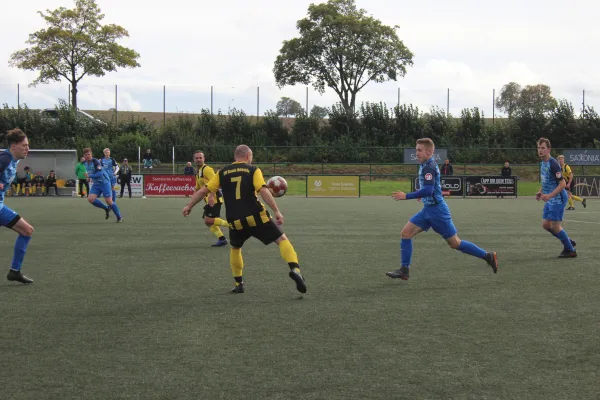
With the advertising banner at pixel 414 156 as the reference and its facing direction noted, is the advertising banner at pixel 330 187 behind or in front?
in front

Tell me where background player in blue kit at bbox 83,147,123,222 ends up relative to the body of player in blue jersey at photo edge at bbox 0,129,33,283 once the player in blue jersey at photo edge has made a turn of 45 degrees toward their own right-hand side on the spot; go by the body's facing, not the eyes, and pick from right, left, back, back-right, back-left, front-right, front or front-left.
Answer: back-left

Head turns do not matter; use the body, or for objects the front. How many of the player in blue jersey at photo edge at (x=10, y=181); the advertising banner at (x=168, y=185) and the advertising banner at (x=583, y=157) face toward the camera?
2

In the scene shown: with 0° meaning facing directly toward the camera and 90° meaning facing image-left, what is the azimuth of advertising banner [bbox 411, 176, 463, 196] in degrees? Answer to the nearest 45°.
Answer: approximately 0°

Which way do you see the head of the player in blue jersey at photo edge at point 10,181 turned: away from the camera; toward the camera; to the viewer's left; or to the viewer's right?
to the viewer's right

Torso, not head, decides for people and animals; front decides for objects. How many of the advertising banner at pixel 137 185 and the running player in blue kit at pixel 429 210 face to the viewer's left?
1

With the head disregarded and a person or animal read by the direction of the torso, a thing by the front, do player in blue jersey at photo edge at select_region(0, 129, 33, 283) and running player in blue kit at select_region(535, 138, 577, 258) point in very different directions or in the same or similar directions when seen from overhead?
very different directions

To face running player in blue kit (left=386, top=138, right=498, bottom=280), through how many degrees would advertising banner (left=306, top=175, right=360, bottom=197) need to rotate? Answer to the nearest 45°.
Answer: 0° — it already faces them

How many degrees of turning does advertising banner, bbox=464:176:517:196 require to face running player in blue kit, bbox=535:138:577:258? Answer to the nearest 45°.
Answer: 0° — it already faces them

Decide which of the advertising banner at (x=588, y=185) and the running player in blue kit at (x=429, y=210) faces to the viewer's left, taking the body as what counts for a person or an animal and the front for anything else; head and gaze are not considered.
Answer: the running player in blue kit

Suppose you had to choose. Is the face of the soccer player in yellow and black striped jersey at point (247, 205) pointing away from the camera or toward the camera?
away from the camera

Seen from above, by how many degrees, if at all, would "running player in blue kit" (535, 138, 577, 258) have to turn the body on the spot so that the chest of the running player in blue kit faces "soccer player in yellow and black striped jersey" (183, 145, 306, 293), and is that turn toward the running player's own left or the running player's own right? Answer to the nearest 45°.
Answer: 0° — they already face them

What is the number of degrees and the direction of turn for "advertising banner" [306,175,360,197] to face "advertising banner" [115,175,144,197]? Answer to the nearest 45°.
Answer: approximately 90° to its right

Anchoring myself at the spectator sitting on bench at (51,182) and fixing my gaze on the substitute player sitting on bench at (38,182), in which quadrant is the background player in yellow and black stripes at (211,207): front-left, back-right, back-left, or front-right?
back-left

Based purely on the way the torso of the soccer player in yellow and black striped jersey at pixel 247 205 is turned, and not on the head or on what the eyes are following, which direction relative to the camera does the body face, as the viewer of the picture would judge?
away from the camera

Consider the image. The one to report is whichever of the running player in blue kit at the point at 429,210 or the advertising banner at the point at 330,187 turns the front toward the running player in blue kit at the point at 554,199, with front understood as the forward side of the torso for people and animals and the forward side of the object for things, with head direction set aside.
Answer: the advertising banner
